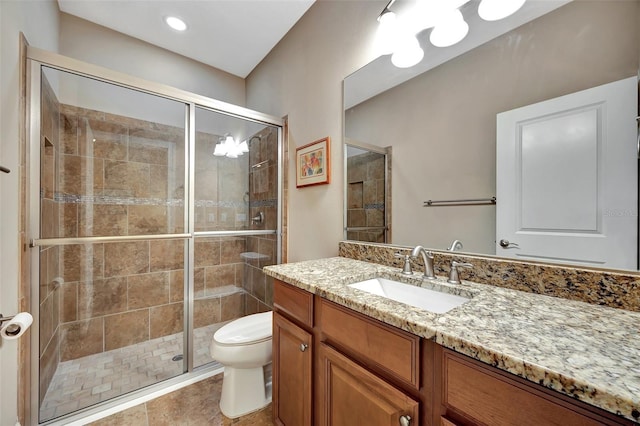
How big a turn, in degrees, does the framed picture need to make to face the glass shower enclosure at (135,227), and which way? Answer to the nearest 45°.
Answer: approximately 45° to its right

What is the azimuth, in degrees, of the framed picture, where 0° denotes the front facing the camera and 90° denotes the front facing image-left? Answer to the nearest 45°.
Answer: approximately 45°

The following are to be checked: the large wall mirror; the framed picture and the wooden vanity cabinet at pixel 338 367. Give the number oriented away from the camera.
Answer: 0

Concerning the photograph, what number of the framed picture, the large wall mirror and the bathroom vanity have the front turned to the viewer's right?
0

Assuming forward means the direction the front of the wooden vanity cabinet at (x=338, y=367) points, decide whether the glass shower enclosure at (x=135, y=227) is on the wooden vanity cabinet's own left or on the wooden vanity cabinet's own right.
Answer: on the wooden vanity cabinet's own right

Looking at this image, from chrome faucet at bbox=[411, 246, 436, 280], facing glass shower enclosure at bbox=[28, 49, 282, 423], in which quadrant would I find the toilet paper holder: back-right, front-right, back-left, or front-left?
front-left

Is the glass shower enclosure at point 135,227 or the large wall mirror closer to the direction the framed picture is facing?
the glass shower enclosure

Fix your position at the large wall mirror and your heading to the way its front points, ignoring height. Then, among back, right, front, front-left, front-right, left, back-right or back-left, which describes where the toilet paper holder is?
front

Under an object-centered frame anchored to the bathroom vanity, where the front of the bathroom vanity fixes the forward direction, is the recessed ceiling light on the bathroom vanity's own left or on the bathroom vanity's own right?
on the bathroom vanity's own right

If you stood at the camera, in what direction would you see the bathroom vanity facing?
facing the viewer and to the left of the viewer

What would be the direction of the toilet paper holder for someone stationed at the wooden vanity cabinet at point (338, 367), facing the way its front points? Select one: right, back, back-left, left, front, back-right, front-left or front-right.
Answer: front-right

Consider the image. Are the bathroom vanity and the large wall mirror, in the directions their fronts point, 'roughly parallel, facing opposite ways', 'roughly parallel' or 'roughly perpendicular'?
roughly parallel
